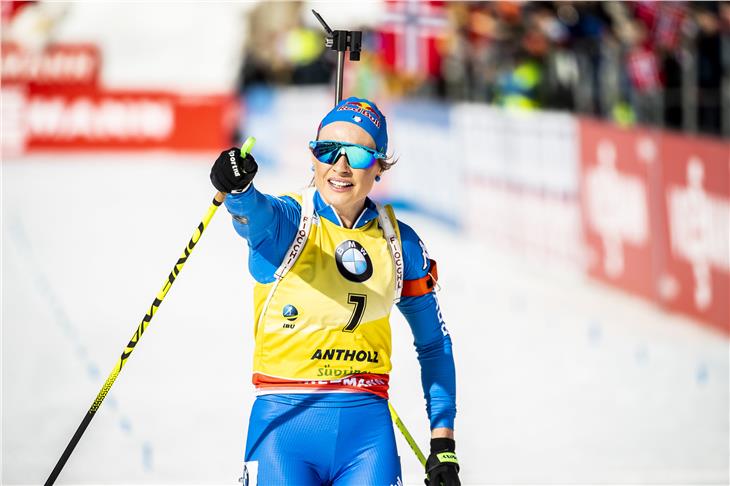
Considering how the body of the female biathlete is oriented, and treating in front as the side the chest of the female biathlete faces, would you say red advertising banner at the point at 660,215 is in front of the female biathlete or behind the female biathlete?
behind

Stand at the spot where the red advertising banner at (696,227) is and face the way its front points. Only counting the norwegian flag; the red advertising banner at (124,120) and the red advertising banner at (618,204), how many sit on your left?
0

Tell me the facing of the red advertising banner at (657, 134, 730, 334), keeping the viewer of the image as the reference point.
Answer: facing the viewer and to the left of the viewer

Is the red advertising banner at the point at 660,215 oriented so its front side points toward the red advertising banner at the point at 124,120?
no

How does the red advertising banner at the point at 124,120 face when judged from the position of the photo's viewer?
facing the viewer

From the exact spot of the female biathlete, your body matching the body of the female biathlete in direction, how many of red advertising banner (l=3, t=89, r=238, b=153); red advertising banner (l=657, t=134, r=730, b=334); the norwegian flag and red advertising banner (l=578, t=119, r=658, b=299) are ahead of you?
0

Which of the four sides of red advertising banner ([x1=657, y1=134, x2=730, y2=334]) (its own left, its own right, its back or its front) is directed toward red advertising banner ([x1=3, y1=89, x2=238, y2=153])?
right

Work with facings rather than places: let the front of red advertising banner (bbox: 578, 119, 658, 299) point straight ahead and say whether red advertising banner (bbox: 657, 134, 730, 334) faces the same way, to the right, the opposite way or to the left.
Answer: the same way

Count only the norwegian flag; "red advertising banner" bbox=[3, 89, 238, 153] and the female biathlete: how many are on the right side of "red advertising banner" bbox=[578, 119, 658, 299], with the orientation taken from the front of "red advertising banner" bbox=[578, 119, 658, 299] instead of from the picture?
2

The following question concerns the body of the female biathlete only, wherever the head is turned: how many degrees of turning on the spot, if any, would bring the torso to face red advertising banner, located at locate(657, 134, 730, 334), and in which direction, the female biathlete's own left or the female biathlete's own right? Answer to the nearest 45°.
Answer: approximately 135° to the female biathlete's own left

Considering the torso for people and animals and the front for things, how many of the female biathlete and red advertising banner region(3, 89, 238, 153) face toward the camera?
2

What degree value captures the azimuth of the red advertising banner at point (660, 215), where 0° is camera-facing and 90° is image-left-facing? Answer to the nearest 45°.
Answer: approximately 45°

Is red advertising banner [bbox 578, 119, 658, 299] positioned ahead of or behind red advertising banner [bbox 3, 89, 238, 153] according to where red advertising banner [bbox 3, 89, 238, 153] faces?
ahead

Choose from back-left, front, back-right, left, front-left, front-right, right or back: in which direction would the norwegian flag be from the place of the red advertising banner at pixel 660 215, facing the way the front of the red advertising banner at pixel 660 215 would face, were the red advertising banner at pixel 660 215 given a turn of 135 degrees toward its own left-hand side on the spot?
back-left

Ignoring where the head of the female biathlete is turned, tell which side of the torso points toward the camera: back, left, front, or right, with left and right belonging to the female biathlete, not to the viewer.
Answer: front
